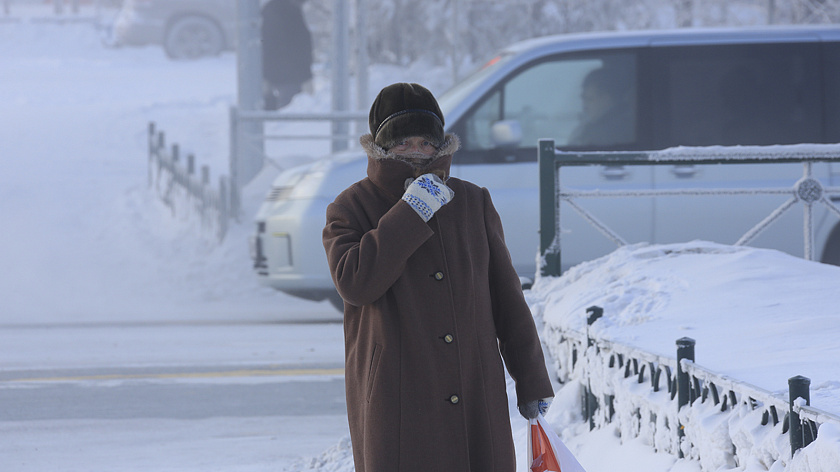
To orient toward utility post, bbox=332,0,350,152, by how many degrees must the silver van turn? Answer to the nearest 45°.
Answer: approximately 45° to its right

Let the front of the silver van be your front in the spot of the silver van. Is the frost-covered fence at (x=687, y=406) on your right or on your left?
on your left

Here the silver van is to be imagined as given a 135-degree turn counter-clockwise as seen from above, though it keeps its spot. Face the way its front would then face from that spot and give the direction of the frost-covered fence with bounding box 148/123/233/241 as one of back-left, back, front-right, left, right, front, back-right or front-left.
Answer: back

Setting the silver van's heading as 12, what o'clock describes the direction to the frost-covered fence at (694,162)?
The frost-covered fence is roughly at 9 o'clock from the silver van.

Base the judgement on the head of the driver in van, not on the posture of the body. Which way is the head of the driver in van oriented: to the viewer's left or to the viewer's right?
to the viewer's left

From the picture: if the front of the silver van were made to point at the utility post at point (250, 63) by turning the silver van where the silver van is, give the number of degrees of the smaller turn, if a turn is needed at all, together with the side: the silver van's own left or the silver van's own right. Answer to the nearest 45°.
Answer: approximately 45° to the silver van's own right

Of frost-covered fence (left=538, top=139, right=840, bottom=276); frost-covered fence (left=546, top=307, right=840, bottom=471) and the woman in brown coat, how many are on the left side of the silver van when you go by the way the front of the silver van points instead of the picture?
3

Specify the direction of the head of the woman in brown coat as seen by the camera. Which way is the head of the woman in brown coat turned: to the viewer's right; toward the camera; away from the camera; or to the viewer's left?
toward the camera

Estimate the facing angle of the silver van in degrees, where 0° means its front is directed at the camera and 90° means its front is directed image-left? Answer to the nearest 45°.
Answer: approximately 90°
